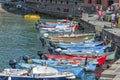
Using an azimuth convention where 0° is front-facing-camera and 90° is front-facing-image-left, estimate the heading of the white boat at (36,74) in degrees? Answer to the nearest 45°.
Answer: approximately 270°

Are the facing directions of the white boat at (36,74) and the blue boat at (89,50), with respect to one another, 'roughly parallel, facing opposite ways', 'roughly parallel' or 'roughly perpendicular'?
roughly parallel

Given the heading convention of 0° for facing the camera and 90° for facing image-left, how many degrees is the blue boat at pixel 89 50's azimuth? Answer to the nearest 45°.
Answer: approximately 270°

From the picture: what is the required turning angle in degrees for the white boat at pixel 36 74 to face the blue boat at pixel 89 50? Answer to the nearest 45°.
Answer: approximately 45° to its left
